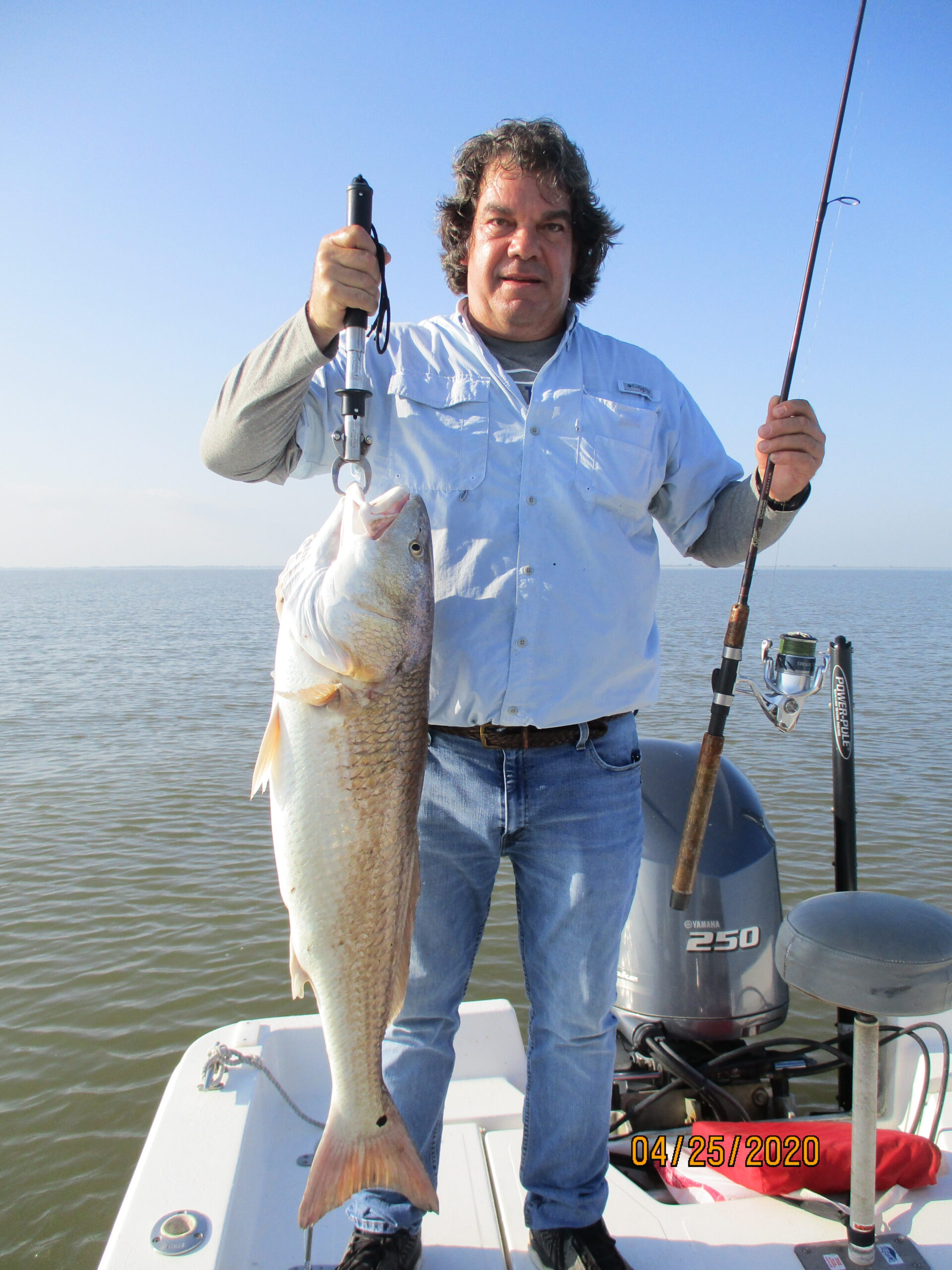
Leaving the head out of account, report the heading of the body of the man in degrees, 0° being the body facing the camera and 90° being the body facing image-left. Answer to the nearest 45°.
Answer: approximately 0°

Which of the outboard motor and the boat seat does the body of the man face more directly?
the boat seat

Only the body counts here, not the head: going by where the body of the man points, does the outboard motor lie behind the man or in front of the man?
behind

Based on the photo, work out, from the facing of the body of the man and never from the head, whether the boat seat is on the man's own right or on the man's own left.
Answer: on the man's own left
